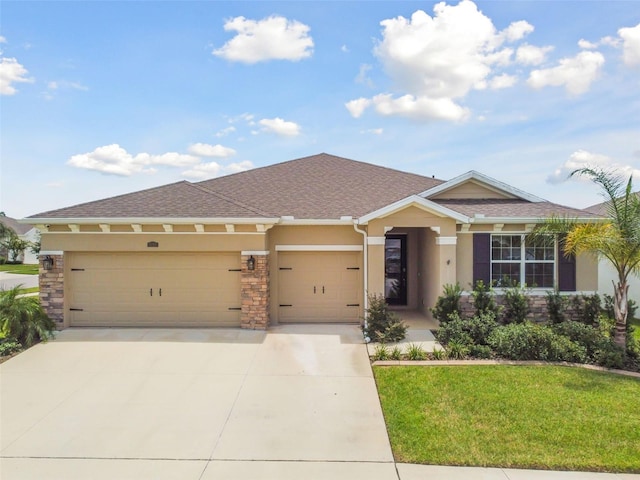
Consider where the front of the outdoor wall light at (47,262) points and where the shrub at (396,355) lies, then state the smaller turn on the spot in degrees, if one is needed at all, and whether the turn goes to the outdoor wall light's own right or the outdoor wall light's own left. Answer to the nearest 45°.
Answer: approximately 45° to the outdoor wall light's own left

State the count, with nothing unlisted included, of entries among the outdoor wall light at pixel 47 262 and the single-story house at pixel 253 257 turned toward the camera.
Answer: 2

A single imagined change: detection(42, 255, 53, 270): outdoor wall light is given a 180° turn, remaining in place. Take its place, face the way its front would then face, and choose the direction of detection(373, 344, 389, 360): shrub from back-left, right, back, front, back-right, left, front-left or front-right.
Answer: back-right

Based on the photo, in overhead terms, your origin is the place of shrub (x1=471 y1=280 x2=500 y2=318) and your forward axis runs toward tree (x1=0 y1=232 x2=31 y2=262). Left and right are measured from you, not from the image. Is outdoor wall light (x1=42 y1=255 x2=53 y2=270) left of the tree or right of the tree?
left

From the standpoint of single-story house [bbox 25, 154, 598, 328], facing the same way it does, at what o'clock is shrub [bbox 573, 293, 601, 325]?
The shrub is roughly at 9 o'clock from the single-story house.

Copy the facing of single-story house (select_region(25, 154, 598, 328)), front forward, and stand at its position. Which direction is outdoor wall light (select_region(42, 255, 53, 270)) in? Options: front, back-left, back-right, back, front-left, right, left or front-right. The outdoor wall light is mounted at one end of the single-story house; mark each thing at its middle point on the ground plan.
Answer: right

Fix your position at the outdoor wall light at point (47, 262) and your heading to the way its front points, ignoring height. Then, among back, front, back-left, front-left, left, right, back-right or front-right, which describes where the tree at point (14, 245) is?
back

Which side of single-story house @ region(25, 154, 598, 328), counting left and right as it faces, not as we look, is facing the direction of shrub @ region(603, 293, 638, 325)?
left
